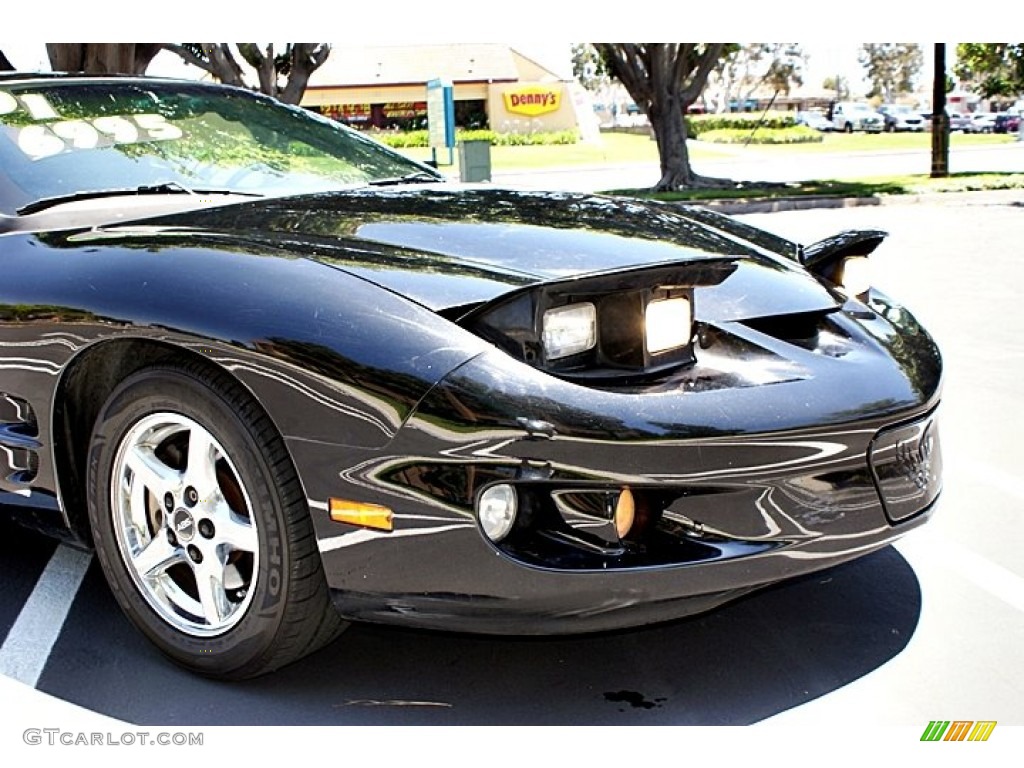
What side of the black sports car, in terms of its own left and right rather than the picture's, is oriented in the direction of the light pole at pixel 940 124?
left

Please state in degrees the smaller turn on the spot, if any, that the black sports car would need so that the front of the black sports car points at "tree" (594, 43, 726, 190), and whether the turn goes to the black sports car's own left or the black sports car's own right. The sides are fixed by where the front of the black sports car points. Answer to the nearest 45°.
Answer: approximately 135° to the black sports car's own left

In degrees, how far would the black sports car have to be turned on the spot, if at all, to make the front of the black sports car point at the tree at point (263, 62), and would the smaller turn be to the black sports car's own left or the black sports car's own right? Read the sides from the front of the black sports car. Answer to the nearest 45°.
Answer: approximately 135° to the black sports car's own left

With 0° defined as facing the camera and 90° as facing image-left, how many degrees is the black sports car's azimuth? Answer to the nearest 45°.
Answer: approximately 315°
